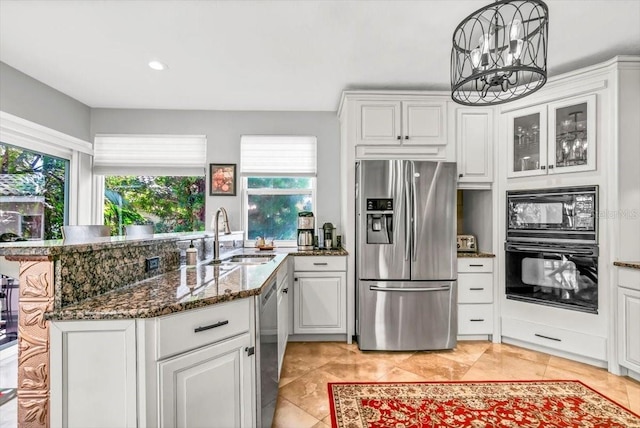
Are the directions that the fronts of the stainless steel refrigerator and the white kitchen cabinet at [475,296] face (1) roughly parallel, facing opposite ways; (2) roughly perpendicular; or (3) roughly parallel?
roughly parallel

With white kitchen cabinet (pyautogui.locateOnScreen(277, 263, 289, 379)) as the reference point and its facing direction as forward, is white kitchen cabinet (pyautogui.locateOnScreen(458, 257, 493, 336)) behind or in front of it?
in front

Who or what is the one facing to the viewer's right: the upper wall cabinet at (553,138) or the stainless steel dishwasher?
the stainless steel dishwasher

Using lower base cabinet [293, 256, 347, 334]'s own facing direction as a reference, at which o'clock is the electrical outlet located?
The electrical outlet is roughly at 1 o'clock from the lower base cabinet.

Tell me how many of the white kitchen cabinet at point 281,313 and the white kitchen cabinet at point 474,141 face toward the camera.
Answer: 1

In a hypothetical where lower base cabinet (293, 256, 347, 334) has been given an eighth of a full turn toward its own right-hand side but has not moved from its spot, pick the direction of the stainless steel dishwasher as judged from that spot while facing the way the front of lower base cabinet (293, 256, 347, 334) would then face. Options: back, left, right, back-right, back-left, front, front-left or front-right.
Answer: front-left

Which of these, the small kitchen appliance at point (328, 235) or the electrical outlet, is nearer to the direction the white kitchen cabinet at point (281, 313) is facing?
the small kitchen appliance

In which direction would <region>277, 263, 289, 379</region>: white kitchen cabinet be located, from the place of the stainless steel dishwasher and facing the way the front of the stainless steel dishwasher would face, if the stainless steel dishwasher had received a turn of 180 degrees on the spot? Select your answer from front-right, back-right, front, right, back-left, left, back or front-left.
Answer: right

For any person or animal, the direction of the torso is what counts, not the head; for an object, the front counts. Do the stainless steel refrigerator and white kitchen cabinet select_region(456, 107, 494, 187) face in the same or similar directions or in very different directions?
same or similar directions

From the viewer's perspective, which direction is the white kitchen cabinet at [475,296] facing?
toward the camera

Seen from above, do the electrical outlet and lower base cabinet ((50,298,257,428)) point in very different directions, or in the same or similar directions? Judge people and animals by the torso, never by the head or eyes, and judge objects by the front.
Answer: same or similar directions

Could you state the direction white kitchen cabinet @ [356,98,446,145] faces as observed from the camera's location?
facing the viewer

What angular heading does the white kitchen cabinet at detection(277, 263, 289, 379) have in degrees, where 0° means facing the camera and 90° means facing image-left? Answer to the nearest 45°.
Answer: approximately 270°

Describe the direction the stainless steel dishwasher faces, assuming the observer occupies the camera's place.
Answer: facing to the right of the viewer

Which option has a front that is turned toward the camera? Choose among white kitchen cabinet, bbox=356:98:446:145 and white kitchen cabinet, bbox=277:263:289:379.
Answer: white kitchen cabinet, bbox=356:98:446:145

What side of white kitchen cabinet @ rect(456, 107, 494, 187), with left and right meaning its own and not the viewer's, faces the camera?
front

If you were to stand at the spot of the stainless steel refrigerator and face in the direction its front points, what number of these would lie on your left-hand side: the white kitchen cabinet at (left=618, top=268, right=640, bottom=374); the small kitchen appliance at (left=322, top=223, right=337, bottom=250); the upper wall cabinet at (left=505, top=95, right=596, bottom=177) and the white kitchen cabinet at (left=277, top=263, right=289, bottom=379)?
2
